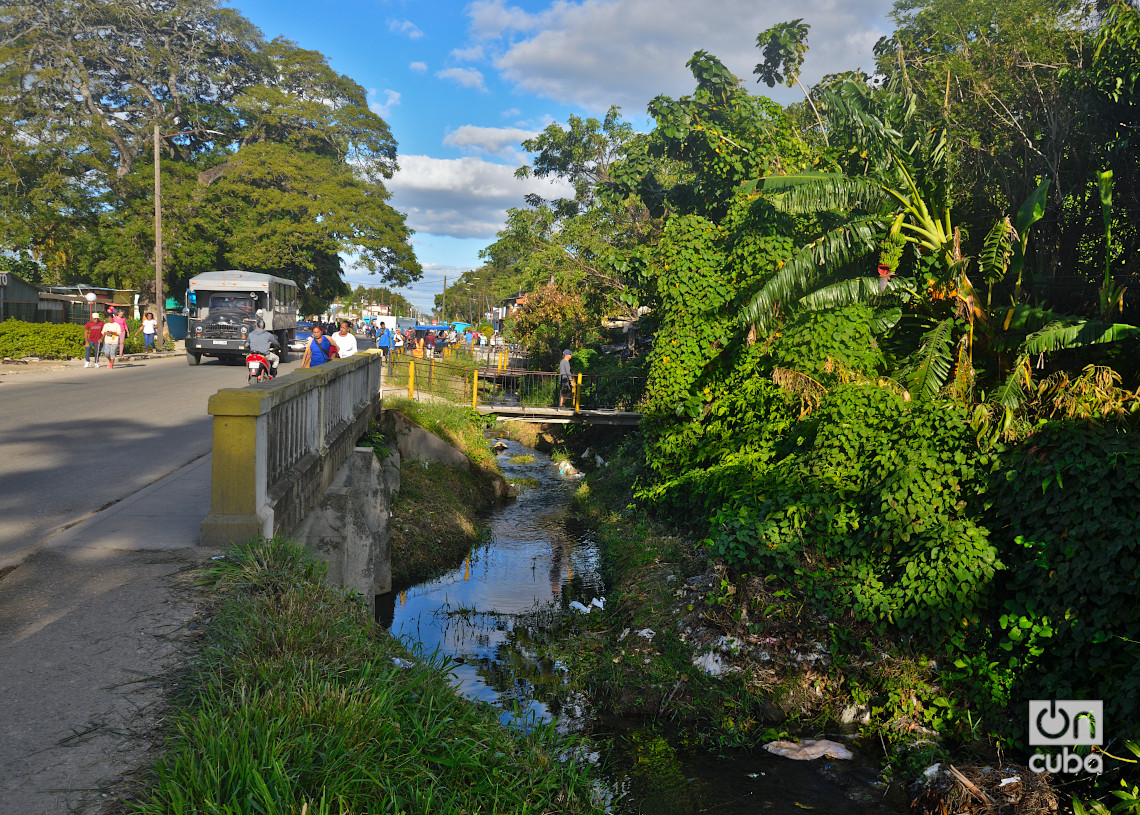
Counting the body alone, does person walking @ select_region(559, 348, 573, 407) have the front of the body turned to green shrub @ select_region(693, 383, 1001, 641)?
no

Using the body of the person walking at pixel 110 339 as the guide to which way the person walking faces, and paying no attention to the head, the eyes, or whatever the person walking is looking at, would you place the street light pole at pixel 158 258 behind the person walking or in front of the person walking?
behind

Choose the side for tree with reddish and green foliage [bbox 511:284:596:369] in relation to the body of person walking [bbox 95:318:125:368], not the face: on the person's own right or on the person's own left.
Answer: on the person's own left

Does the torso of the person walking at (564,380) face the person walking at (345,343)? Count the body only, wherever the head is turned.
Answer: no

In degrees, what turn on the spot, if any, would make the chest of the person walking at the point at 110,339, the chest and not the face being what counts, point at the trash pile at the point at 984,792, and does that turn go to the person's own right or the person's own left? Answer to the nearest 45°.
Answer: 0° — they already face it

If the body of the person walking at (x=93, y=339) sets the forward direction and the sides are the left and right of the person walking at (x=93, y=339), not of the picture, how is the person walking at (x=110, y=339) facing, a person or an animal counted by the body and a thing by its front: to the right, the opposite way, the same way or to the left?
the same way

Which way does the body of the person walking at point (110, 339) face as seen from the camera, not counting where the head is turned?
toward the camera

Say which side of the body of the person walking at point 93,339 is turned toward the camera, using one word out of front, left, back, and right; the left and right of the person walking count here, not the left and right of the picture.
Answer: front

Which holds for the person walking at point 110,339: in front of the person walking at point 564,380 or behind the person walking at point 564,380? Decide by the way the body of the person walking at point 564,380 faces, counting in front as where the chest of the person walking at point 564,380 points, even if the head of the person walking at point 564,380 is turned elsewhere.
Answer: behind

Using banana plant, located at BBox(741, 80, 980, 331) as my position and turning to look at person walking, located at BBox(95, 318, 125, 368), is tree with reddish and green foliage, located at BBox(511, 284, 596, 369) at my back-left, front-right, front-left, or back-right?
front-right

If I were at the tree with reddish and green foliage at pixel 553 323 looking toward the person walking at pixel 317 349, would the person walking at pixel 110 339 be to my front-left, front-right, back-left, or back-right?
front-right

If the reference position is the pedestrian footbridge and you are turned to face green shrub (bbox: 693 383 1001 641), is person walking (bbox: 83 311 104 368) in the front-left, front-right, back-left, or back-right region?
back-right
